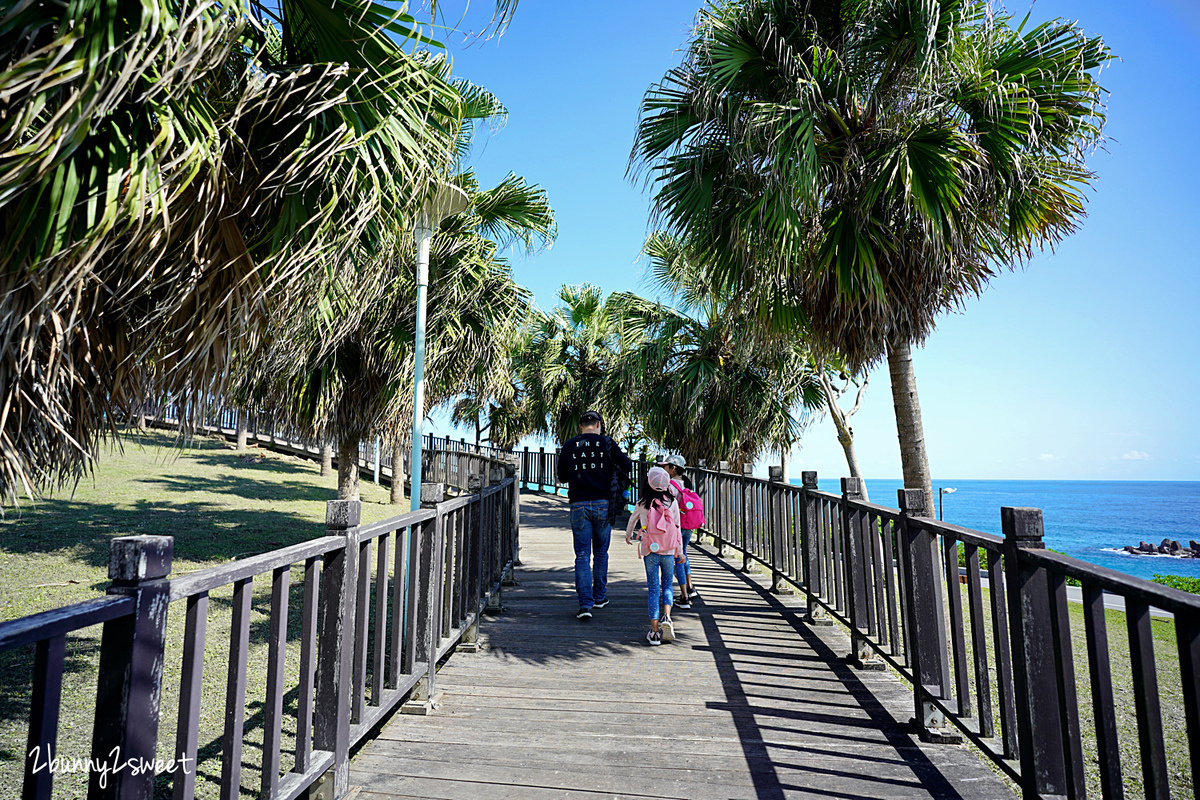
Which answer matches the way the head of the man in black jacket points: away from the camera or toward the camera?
away from the camera

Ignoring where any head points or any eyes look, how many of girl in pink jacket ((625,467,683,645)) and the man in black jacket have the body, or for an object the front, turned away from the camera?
2

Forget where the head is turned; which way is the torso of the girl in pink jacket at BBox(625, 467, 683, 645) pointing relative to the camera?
away from the camera

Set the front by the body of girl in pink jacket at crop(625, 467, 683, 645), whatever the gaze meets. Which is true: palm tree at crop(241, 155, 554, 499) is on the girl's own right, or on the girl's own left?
on the girl's own left

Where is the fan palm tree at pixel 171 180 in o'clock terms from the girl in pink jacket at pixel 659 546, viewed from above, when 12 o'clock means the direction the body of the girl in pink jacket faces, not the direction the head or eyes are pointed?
The fan palm tree is roughly at 7 o'clock from the girl in pink jacket.

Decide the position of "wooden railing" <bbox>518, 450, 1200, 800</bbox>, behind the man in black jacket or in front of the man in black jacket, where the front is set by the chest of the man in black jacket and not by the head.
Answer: behind

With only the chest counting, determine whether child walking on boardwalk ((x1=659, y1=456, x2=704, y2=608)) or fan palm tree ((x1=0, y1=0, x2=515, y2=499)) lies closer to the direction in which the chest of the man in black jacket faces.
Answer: the child walking on boardwalk

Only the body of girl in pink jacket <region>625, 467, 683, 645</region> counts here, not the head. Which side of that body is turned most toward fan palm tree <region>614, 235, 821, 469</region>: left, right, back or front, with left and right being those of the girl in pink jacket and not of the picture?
front

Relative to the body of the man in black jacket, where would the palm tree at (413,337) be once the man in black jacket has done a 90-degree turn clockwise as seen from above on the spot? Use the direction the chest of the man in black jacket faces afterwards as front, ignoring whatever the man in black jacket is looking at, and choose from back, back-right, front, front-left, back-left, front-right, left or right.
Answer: back-left

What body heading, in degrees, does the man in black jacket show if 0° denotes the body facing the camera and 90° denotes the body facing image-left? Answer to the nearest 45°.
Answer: approximately 180°

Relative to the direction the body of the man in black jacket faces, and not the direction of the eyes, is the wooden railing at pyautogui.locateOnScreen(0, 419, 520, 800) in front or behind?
behind

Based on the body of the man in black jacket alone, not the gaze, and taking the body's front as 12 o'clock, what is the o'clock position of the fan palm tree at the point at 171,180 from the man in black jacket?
The fan palm tree is roughly at 7 o'clock from the man in black jacket.

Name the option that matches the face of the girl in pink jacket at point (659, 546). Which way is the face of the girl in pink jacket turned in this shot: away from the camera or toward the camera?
away from the camera
